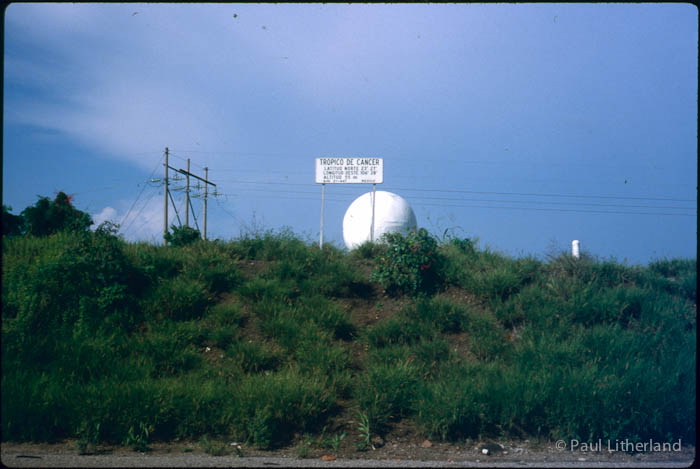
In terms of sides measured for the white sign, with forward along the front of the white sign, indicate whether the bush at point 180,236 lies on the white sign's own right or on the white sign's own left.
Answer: on the white sign's own right

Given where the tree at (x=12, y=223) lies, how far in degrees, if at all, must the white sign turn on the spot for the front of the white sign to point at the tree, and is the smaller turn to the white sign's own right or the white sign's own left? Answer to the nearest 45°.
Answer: approximately 90° to the white sign's own right

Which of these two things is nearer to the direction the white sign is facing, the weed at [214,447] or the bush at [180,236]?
the weed

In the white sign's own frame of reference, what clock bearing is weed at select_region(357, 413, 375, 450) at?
The weed is roughly at 12 o'clock from the white sign.

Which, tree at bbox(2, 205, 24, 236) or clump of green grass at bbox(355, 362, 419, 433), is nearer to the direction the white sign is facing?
the clump of green grass

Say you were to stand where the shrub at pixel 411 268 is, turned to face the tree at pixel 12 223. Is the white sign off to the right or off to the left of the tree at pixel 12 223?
right

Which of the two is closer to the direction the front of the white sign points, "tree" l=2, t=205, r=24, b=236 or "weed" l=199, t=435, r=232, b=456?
the weed

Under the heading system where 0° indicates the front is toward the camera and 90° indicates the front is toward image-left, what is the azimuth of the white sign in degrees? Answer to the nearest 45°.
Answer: approximately 0°

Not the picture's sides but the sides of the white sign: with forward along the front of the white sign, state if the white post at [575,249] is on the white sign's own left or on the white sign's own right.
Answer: on the white sign's own left

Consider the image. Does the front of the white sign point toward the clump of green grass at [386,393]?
yes

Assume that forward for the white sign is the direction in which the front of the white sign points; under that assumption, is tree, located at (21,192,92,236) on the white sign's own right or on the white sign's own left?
on the white sign's own right

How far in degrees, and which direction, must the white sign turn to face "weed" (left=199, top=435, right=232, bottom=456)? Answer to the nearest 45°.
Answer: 0° — it already faces it
